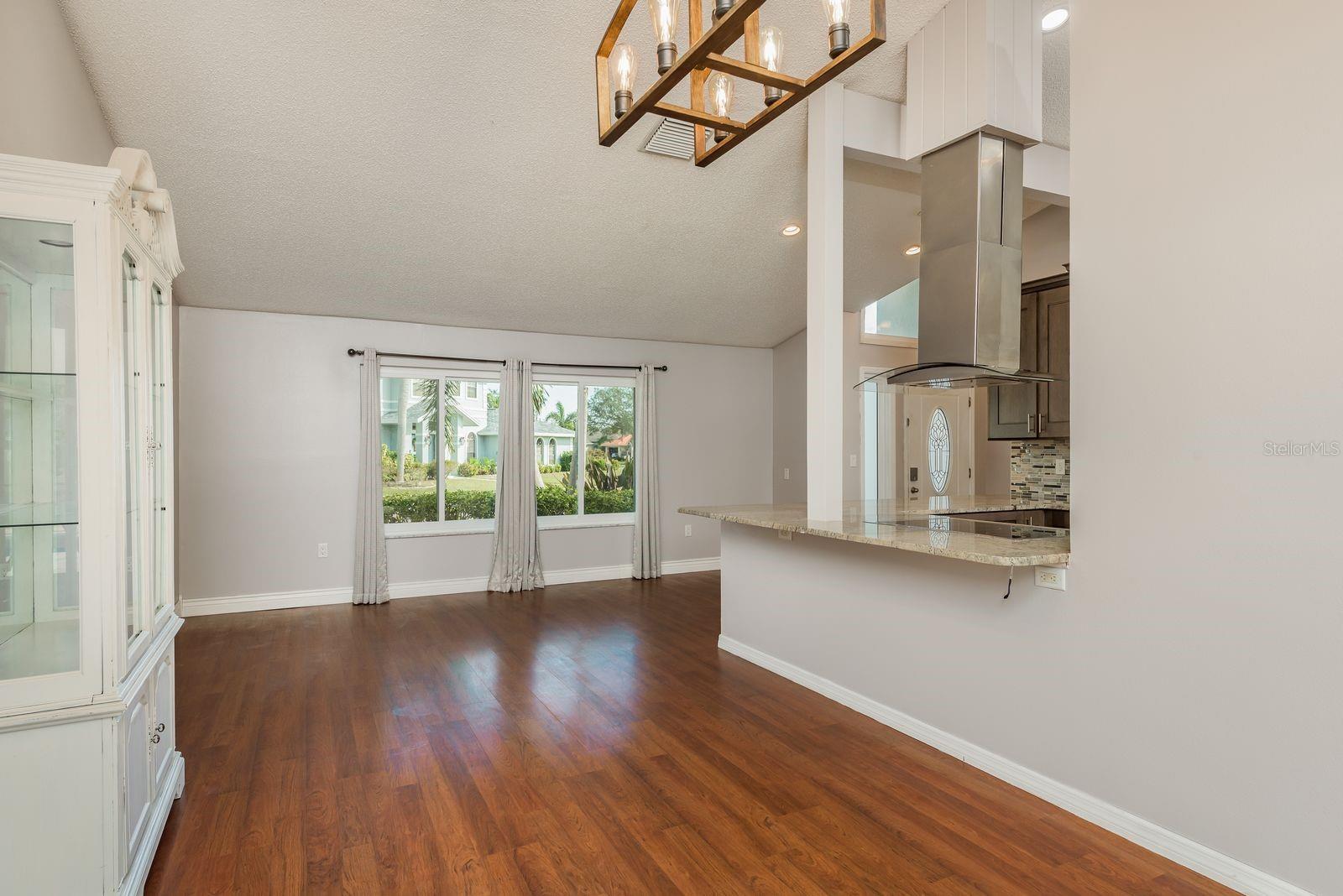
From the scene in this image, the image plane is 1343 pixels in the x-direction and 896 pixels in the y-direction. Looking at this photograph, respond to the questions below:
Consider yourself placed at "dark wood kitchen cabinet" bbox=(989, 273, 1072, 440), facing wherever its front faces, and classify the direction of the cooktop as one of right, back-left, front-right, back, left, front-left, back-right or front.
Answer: front-left

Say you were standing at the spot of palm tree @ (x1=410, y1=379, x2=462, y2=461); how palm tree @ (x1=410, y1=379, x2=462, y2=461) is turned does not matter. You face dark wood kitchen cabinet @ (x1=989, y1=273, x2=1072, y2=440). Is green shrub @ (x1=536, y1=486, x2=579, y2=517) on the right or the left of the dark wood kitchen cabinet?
left

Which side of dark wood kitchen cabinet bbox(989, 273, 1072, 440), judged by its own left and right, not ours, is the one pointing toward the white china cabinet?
front

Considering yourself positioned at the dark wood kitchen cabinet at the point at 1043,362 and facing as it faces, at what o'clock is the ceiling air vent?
The ceiling air vent is roughly at 12 o'clock from the dark wood kitchen cabinet.

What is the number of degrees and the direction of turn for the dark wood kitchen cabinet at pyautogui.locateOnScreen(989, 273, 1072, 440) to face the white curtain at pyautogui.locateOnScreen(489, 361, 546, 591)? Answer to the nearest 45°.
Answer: approximately 45° to its right

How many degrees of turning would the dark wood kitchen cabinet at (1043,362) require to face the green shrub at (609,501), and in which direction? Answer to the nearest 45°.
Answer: approximately 45° to its right

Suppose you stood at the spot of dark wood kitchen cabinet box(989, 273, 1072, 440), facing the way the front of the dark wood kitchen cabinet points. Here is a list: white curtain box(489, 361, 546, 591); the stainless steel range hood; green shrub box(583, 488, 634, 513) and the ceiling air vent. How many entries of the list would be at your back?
0

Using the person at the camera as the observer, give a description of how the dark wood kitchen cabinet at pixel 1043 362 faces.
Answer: facing the viewer and to the left of the viewer

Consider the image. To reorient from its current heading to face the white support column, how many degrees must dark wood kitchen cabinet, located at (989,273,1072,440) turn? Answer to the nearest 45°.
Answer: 0° — it already faces it

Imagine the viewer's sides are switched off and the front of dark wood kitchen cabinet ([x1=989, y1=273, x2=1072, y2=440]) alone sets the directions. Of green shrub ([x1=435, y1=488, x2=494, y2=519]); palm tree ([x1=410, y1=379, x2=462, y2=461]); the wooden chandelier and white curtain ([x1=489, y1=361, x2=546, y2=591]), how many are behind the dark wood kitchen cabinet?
0

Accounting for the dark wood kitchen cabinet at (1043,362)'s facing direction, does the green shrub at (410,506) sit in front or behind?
in front

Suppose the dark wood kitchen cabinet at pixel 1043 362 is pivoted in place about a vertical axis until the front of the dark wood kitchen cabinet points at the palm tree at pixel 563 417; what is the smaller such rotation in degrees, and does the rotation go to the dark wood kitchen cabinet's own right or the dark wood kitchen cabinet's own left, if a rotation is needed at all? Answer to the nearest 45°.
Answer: approximately 45° to the dark wood kitchen cabinet's own right

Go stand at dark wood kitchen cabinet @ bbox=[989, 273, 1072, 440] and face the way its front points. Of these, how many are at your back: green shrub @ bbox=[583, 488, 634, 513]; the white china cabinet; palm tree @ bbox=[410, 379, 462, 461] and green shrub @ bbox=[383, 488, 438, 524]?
0
